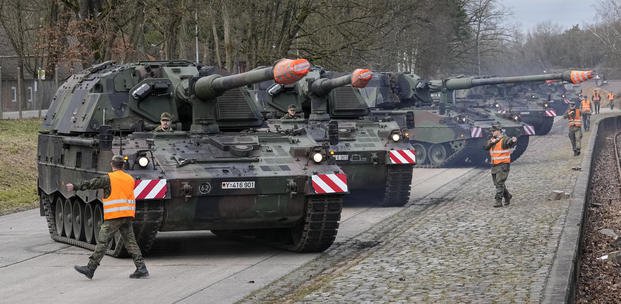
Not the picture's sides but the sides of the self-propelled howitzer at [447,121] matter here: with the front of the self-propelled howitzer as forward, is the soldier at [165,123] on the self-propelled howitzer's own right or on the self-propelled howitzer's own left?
on the self-propelled howitzer's own right

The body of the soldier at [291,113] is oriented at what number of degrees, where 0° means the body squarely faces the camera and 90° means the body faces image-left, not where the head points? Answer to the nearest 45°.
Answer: approximately 315°

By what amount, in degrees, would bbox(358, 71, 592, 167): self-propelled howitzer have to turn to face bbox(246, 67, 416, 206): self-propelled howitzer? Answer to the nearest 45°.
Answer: approximately 45° to its right

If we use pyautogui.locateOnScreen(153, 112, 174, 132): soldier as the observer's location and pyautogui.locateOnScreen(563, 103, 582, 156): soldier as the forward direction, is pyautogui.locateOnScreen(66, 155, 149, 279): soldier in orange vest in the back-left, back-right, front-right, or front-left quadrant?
back-right

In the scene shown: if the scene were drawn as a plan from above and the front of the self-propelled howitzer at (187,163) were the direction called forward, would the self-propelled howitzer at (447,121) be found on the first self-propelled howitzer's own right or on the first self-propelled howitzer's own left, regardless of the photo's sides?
on the first self-propelled howitzer's own left

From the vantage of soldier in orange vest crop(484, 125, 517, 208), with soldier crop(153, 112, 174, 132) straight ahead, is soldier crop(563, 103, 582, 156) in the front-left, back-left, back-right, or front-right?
back-right
